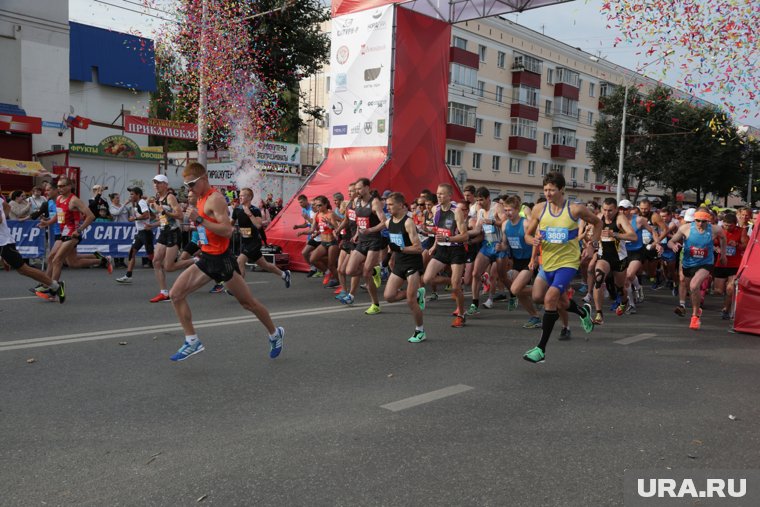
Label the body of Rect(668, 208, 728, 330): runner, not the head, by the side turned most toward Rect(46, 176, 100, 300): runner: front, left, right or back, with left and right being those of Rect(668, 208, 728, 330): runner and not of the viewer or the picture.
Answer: right

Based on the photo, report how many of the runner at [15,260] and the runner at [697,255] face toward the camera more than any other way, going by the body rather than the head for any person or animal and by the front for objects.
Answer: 1

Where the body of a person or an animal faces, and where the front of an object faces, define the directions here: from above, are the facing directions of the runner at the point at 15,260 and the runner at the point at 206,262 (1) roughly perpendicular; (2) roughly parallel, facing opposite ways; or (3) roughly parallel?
roughly parallel

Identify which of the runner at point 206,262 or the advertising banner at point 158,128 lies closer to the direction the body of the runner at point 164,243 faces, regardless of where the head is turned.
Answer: the runner

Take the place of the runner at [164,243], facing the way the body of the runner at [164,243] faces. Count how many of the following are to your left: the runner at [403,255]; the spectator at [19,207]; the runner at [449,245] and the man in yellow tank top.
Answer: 3

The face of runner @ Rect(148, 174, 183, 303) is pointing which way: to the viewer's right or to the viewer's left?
to the viewer's left

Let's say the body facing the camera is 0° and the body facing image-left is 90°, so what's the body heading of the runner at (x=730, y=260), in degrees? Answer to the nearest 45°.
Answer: approximately 45°

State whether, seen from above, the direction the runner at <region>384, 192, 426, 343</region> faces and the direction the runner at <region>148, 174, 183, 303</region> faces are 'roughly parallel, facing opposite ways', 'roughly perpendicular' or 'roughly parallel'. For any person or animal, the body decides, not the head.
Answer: roughly parallel

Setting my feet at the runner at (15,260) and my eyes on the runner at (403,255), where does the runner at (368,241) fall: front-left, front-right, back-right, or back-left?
front-left

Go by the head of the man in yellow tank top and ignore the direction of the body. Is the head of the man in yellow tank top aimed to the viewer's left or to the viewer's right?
to the viewer's left

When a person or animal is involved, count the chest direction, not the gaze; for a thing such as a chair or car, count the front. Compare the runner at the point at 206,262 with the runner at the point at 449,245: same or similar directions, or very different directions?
same or similar directions

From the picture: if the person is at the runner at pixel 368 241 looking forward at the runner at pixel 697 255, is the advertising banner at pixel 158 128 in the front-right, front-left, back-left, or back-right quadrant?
back-left

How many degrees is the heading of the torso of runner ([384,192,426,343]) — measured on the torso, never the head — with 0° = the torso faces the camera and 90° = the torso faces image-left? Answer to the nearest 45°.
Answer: approximately 45°

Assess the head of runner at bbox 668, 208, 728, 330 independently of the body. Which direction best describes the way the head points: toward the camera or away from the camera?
toward the camera
